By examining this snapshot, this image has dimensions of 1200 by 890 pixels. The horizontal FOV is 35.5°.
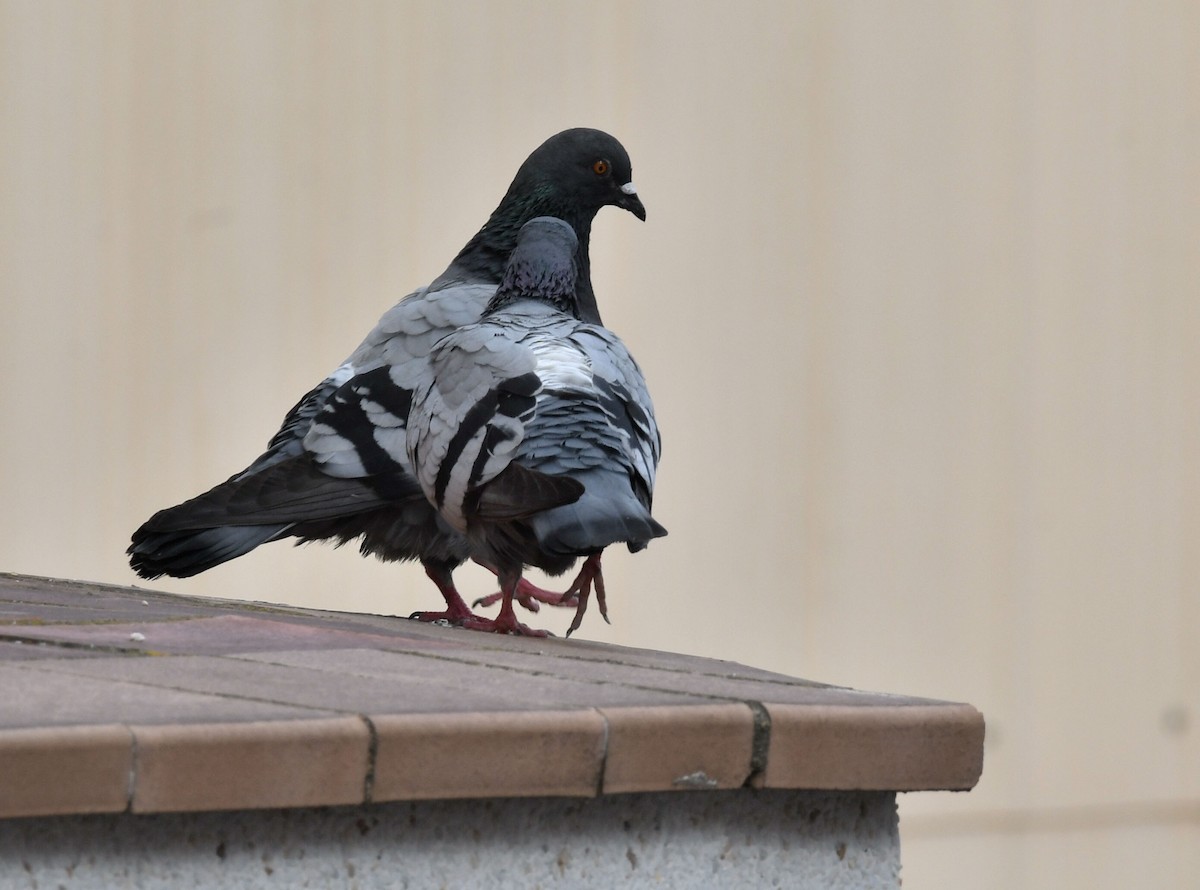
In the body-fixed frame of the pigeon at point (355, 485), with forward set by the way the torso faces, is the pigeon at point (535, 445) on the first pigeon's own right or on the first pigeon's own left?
on the first pigeon's own right

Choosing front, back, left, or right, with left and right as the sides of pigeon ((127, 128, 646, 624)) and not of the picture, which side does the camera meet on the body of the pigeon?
right
